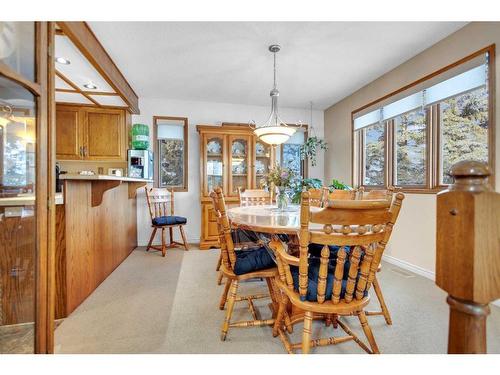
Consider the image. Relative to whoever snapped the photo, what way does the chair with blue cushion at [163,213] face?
facing the viewer and to the right of the viewer

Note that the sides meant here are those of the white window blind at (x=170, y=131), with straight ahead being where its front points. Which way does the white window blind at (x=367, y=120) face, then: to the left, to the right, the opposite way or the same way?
to the right

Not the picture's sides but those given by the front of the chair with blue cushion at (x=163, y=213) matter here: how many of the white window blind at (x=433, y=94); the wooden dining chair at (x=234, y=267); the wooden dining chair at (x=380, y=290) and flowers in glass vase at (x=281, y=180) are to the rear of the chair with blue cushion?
0

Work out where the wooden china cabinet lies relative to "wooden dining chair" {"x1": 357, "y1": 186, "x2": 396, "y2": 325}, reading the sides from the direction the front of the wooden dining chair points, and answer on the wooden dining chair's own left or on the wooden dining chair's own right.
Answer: on the wooden dining chair's own right

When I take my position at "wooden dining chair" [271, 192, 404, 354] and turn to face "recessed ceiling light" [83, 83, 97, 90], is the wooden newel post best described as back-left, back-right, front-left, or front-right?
back-left

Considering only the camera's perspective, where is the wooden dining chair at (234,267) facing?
facing to the right of the viewer

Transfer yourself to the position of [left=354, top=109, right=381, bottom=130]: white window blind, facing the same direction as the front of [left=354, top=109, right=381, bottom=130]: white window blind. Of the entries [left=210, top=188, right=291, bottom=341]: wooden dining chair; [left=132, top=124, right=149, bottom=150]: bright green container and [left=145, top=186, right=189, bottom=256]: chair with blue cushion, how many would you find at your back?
0

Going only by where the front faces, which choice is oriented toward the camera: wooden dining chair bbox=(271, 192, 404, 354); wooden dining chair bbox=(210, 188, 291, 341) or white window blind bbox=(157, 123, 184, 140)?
the white window blind

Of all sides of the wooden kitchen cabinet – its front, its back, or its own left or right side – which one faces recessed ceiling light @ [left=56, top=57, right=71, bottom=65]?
front

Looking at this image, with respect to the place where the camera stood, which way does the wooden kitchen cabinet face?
facing the viewer

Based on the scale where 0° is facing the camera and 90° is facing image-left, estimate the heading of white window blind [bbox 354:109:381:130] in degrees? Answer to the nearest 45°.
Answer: approximately 45°

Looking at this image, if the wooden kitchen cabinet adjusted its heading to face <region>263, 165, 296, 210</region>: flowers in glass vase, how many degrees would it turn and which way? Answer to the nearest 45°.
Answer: approximately 45° to its left

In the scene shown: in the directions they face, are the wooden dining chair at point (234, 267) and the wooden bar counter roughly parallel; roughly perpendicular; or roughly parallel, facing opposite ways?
roughly parallel

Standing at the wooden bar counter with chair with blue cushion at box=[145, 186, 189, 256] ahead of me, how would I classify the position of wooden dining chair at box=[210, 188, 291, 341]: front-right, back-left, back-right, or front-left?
back-right

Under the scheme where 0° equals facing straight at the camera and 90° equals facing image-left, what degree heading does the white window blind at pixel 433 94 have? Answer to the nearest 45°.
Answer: approximately 45°

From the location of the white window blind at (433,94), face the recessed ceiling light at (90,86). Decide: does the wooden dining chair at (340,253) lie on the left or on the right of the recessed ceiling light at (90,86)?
left

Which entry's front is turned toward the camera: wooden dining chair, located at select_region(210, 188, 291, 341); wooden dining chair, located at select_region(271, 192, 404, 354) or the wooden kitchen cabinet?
the wooden kitchen cabinet

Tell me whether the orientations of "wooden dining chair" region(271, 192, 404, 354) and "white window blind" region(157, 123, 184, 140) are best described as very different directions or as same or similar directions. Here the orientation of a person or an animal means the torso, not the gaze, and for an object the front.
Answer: very different directions

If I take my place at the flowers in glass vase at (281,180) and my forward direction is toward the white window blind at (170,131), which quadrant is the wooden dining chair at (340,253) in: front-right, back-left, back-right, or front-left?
back-left

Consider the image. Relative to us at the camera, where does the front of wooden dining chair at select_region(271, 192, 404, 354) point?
facing away from the viewer and to the left of the viewer

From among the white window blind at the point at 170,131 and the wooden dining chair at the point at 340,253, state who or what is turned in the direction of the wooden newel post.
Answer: the white window blind

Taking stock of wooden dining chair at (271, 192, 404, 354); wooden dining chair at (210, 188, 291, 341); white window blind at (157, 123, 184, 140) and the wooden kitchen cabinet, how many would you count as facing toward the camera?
2

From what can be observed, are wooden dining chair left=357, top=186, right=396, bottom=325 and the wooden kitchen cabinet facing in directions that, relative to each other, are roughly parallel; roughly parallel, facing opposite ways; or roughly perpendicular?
roughly perpendicular
